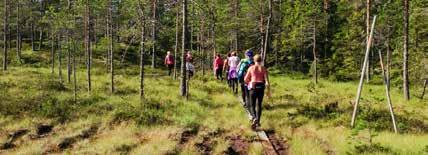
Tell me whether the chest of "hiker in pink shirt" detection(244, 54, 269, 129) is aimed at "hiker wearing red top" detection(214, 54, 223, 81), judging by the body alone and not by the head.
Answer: yes

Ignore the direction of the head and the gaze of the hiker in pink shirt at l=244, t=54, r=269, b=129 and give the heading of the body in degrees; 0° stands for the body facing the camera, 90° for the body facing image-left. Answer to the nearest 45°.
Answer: approximately 180°
